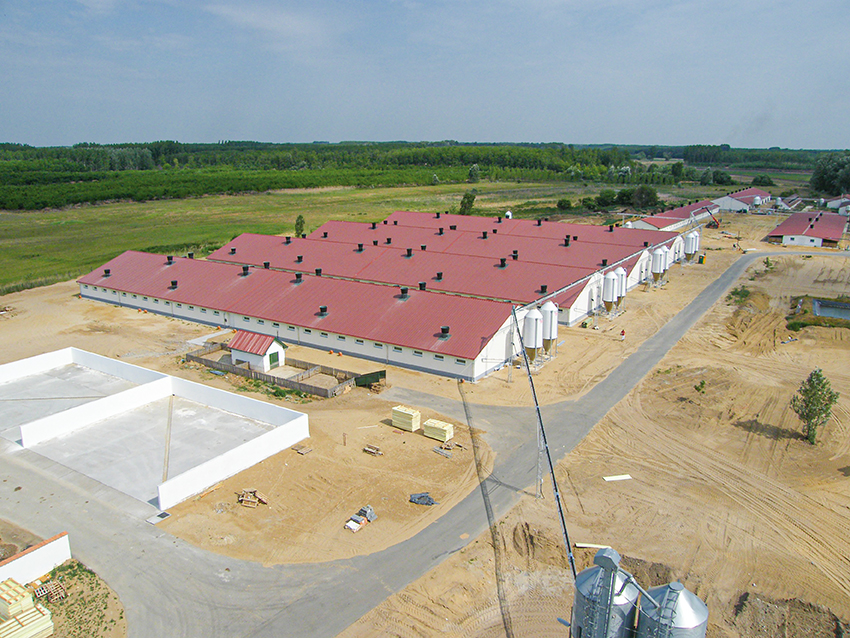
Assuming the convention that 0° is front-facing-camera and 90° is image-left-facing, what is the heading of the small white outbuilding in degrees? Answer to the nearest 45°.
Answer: approximately 315°

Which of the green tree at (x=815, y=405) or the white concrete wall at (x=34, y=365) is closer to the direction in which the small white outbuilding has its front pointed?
the green tree

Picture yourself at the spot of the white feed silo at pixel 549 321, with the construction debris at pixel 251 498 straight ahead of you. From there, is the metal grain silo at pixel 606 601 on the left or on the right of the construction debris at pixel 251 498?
left

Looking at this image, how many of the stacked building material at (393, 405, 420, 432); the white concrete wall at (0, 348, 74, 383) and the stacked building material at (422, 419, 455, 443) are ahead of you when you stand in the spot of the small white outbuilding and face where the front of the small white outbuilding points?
2

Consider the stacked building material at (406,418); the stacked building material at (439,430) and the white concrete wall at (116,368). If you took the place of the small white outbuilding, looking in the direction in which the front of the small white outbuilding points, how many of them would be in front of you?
2

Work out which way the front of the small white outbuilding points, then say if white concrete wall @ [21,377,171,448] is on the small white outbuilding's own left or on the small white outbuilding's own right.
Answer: on the small white outbuilding's own right

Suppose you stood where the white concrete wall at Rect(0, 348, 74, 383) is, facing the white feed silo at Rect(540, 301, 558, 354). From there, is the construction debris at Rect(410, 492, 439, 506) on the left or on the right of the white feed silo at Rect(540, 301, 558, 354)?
right

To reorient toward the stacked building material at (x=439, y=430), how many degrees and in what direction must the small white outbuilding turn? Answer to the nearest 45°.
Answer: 0° — it already faces it
